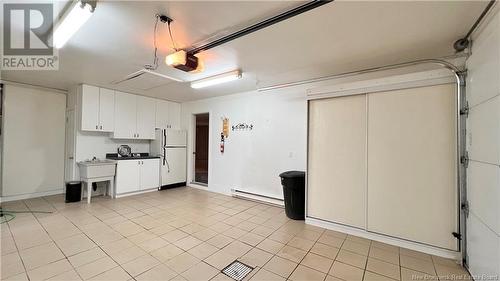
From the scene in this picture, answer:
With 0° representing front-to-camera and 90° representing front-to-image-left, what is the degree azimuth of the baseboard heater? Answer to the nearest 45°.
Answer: approximately 45°

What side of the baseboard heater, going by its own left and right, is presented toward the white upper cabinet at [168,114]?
right

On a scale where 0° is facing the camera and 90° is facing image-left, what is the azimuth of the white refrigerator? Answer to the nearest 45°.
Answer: approximately 315°

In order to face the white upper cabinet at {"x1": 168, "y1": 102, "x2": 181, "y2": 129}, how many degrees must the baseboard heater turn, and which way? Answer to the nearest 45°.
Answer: approximately 90° to its right

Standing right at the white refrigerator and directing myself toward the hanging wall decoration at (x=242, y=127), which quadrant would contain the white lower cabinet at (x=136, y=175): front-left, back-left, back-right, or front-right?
back-right
